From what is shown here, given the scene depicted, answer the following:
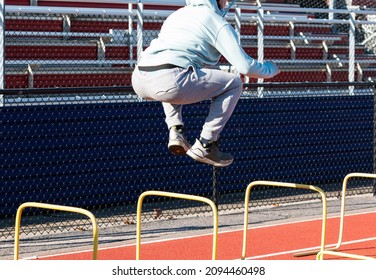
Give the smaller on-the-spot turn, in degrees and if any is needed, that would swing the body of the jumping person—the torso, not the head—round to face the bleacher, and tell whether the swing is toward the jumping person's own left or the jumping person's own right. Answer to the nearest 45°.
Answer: approximately 45° to the jumping person's own left

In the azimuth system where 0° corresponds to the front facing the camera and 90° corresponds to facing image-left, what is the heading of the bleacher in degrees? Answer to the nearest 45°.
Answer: approximately 0°

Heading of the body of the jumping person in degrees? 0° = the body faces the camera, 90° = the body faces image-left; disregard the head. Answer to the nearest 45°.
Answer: approximately 225°

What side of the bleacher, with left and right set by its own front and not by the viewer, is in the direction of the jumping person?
front

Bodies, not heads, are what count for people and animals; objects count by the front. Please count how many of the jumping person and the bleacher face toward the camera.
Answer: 1
